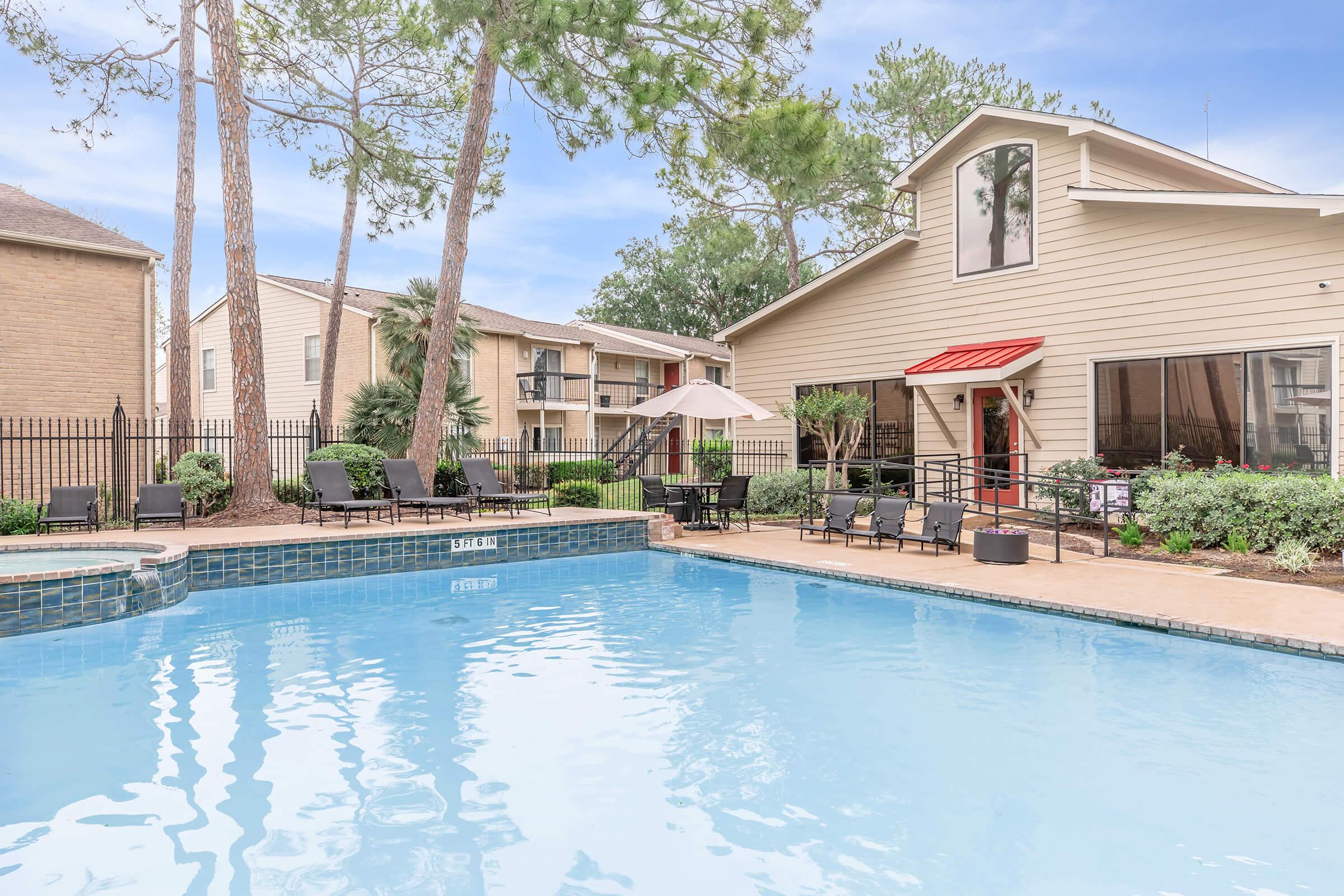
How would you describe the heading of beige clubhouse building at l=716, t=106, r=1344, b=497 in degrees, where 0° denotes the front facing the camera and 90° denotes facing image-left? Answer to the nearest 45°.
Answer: approximately 45°

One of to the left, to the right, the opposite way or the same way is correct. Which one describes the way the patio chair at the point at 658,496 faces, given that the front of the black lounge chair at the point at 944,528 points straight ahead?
to the left

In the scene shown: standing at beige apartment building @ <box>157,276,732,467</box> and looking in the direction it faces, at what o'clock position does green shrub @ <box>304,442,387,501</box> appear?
The green shrub is roughly at 2 o'clock from the beige apartment building.

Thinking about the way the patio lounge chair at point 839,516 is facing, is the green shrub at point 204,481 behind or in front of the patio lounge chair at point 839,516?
in front

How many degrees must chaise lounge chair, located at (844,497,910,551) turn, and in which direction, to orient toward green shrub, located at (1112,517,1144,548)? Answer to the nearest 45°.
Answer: approximately 135° to its left

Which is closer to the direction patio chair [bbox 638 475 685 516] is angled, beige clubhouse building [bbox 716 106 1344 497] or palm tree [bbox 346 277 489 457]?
the beige clubhouse building

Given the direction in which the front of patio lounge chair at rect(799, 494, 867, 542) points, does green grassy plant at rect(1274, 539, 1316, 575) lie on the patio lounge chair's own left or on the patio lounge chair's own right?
on the patio lounge chair's own left

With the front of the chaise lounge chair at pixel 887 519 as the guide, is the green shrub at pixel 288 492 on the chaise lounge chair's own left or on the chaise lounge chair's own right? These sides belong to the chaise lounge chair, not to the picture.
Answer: on the chaise lounge chair's own right

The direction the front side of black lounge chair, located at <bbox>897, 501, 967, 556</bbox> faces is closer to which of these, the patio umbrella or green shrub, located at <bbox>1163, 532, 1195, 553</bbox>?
the patio umbrella

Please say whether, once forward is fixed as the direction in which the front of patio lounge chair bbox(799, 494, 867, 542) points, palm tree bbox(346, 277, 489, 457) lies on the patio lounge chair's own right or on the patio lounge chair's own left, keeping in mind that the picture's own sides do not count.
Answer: on the patio lounge chair's own right

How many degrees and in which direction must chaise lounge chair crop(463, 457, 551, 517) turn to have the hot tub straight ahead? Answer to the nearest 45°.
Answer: approximately 90° to its right

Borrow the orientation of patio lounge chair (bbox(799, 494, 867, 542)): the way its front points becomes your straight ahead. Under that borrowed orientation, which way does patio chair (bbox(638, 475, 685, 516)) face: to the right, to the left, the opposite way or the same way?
to the left
